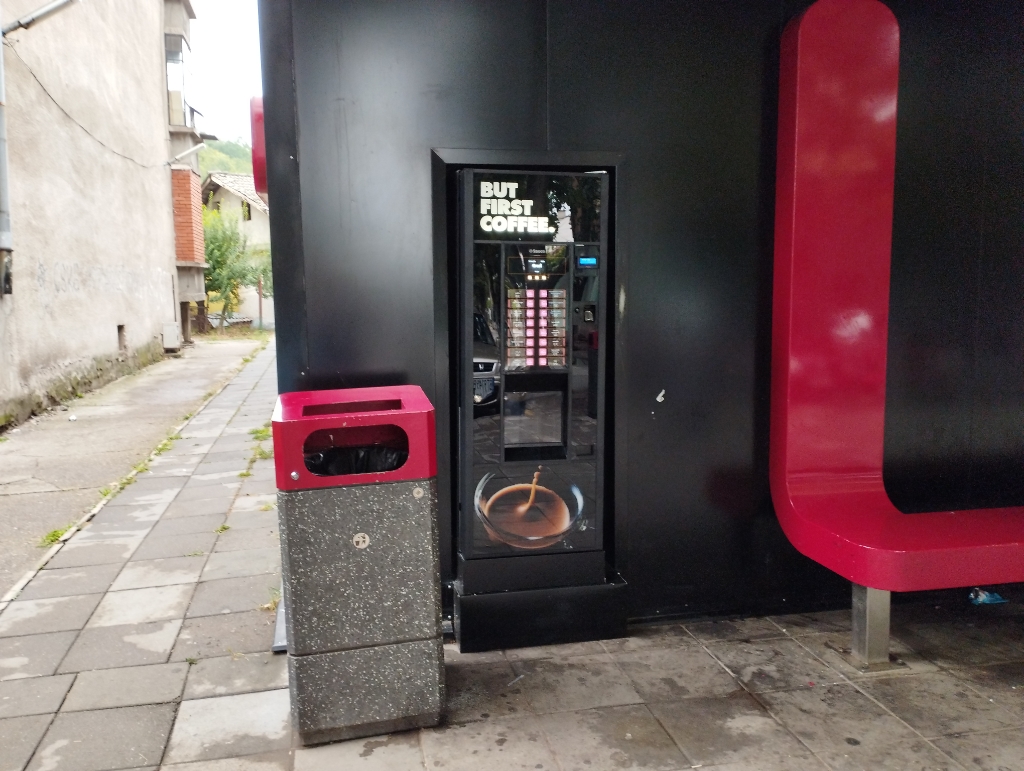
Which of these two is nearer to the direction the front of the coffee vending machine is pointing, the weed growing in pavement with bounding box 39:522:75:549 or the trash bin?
the trash bin

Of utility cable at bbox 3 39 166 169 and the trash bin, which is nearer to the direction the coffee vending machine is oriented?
the trash bin

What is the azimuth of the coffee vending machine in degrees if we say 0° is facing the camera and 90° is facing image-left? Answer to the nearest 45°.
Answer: approximately 0°

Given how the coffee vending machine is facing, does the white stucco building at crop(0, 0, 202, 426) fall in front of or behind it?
behind

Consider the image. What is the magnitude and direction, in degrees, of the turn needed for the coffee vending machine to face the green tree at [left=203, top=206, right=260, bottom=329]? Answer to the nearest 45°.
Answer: approximately 135° to its right

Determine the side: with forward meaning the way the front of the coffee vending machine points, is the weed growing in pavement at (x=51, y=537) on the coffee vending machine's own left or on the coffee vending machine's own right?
on the coffee vending machine's own right

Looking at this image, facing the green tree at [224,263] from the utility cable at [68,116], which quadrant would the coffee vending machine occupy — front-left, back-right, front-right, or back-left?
back-right

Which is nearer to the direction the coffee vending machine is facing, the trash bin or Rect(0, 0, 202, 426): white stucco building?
the trash bin

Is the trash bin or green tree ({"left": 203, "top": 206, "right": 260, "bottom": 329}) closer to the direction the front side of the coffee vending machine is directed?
the trash bin

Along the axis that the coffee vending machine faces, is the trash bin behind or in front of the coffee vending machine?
in front

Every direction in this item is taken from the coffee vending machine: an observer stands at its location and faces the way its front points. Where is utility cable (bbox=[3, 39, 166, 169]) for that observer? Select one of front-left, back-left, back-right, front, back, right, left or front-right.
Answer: back-right
